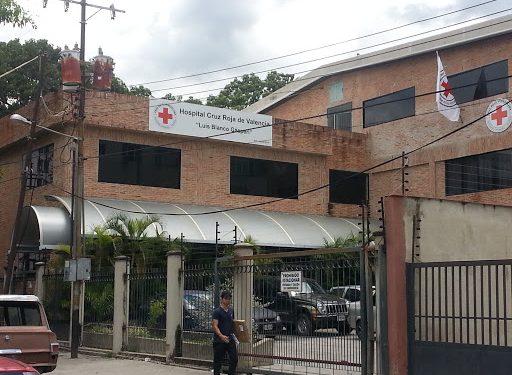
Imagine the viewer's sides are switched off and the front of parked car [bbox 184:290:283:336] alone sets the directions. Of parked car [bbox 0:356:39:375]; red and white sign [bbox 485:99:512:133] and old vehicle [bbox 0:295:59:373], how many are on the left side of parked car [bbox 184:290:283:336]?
1

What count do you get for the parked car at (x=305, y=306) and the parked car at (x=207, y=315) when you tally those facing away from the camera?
0

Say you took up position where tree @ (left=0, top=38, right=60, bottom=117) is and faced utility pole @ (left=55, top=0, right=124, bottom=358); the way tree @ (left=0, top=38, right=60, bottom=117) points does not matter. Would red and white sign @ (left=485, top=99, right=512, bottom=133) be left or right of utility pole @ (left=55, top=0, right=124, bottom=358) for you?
left

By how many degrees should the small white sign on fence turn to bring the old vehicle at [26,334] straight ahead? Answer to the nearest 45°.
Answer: approximately 90° to its right

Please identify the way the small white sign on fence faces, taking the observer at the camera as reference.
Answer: facing the viewer

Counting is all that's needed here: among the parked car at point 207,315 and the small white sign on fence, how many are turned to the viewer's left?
0

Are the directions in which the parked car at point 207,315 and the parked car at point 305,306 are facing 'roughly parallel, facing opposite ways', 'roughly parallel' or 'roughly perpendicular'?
roughly parallel

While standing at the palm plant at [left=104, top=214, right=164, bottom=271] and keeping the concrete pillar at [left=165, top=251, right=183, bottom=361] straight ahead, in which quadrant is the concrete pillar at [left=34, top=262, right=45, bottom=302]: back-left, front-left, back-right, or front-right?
back-right

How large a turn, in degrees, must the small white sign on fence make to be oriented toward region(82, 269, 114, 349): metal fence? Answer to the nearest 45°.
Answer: approximately 135° to its right

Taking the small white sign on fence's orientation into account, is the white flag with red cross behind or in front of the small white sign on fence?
behind

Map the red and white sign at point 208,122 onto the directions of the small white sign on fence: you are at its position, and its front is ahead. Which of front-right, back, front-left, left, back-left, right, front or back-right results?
back
